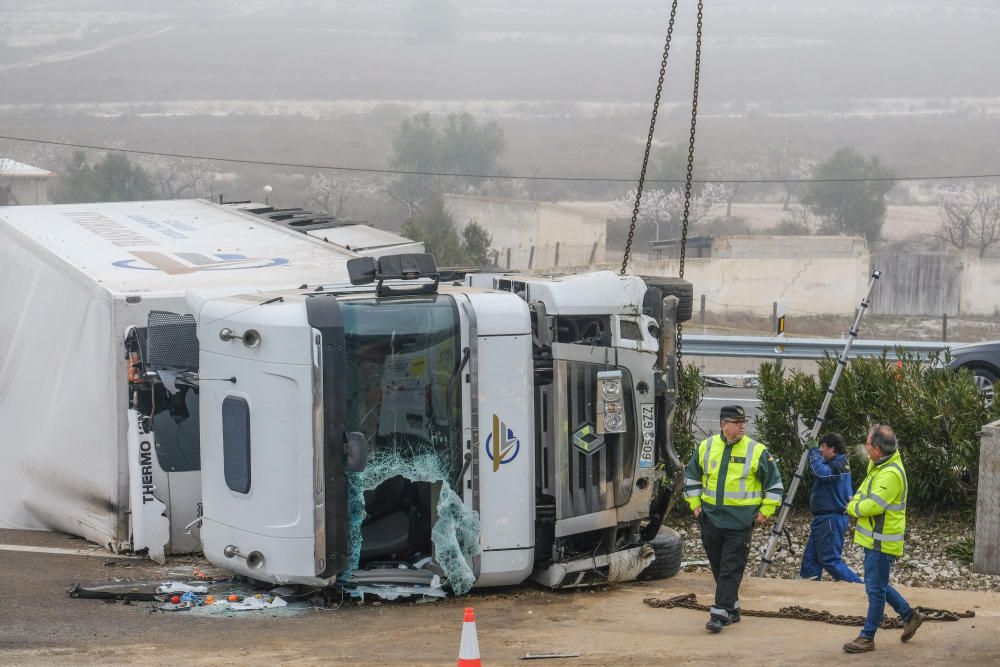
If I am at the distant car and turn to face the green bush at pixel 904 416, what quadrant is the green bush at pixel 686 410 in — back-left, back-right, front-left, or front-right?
front-right

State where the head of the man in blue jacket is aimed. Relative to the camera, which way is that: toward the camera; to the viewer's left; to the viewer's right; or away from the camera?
to the viewer's left

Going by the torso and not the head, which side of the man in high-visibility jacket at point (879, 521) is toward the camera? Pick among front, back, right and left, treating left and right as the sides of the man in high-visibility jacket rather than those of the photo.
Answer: left

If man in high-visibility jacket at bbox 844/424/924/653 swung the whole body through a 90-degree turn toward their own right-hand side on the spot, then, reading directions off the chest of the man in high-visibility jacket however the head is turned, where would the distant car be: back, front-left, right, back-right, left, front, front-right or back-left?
front

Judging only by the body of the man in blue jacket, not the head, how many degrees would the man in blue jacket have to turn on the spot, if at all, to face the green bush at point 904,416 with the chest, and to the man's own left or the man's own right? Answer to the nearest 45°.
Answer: approximately 90° to the man's own right

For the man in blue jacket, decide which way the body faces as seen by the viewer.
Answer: to the viewer's left

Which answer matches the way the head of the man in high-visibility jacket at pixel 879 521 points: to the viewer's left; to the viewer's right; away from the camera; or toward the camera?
to the viewer's left

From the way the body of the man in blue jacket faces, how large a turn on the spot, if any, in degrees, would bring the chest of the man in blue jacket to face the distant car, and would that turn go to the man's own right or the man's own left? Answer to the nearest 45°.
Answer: approximately 90° to the man's own right
